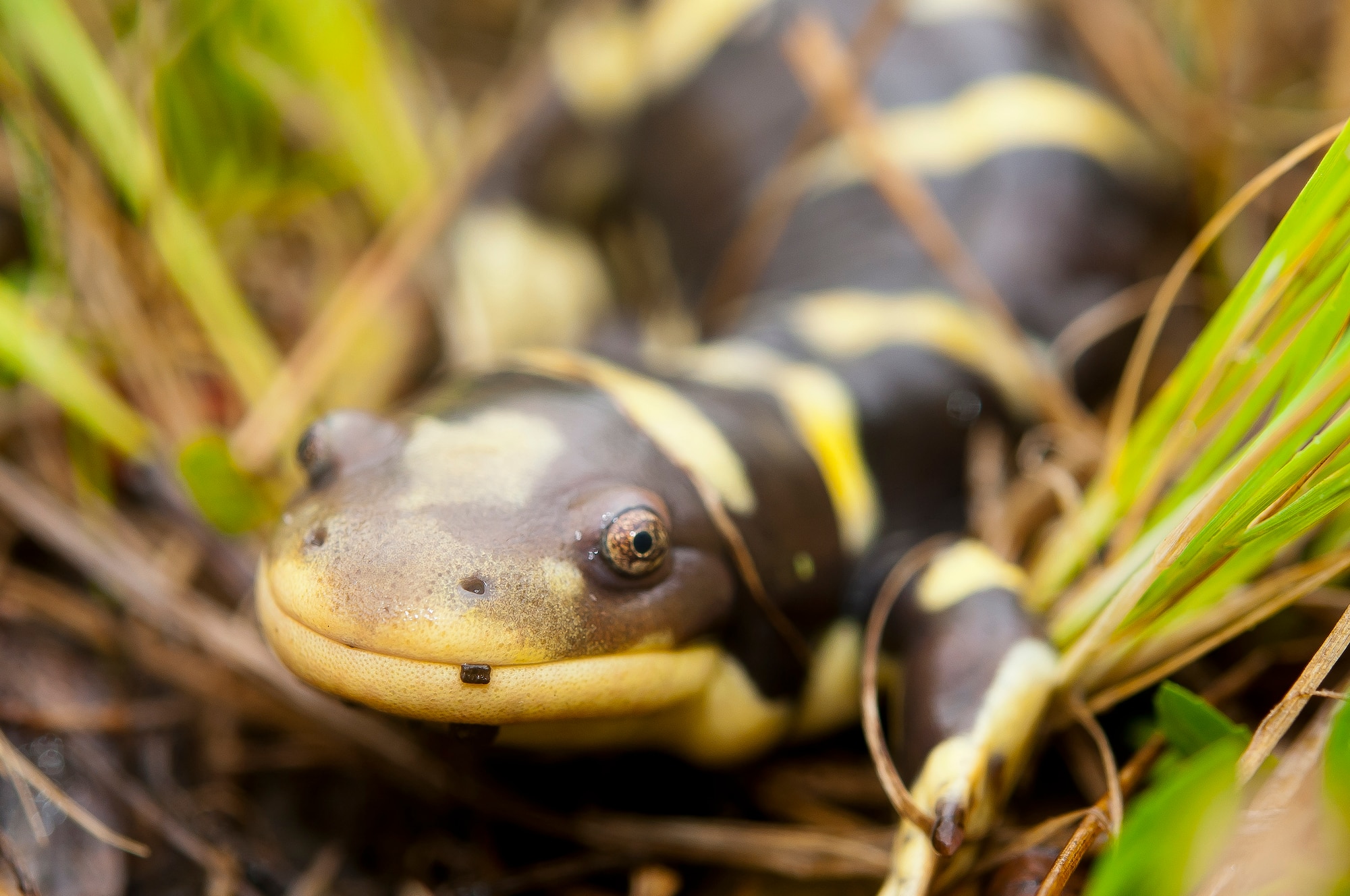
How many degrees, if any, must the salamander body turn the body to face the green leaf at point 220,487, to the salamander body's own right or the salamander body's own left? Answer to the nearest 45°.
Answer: approximately 45° to the salamander body's own right

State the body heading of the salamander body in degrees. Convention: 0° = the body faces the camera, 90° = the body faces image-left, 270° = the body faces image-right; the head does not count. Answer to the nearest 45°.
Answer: approximately 45°

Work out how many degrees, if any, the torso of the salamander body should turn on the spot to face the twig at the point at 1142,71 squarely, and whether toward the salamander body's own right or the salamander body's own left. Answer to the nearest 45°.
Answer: approximately 180°
